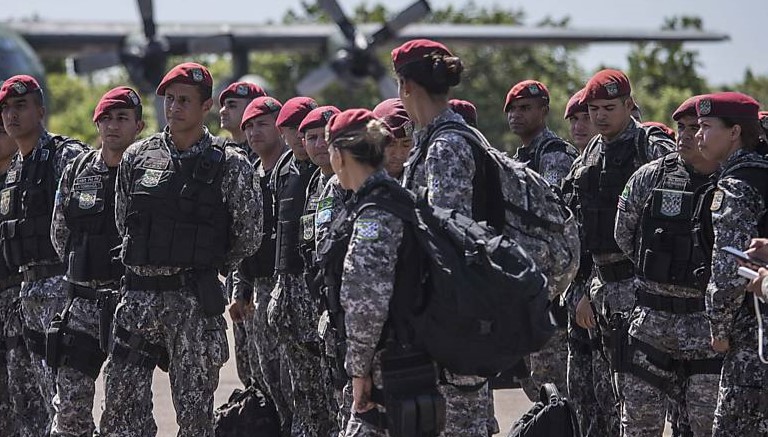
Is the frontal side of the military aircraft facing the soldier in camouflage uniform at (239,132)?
yes

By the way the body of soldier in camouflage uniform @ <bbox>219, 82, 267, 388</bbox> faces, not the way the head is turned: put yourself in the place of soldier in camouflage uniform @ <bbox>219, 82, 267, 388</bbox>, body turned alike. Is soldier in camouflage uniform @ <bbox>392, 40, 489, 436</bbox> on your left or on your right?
on your left

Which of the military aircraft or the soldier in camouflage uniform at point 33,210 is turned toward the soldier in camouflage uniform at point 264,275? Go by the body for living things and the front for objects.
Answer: the military aircraft

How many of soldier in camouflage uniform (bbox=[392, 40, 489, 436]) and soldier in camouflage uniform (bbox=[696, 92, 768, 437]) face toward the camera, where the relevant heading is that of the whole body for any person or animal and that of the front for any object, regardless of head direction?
0

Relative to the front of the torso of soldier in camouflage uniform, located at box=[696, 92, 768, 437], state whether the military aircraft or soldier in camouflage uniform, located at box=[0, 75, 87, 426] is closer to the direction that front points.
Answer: the soldier in camouflage uniform

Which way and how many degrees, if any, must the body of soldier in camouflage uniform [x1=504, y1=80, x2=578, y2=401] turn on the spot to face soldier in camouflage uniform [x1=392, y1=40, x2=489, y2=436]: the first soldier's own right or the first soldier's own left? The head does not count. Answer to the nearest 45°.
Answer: approximately 45° to the first soldier's own left

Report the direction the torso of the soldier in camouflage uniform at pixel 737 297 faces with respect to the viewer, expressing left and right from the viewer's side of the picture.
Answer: facing to the left of the viewer

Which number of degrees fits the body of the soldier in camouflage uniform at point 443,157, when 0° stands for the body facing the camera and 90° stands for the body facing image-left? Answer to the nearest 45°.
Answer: approximately 90°

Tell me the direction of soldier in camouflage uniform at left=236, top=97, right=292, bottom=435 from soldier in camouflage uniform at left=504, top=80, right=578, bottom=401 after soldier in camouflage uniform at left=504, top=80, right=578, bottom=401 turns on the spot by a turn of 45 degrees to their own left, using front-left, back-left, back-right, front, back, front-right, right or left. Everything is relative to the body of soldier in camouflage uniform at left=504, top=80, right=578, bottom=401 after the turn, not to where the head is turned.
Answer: right

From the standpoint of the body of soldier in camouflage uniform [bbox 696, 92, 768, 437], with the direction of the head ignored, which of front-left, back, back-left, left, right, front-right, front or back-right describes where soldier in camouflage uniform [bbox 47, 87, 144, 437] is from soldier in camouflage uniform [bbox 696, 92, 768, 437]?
front

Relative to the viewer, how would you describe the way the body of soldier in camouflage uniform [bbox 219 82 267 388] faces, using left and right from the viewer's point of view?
facing the viewer and to the left of the viewer

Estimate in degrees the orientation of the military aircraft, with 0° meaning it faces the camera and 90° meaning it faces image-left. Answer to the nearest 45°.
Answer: approximately 0°

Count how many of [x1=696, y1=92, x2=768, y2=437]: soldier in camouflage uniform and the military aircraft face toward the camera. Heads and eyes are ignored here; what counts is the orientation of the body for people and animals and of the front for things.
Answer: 1

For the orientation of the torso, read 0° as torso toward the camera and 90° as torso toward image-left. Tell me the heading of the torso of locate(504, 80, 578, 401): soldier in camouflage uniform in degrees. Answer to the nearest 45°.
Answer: approximately 45°
